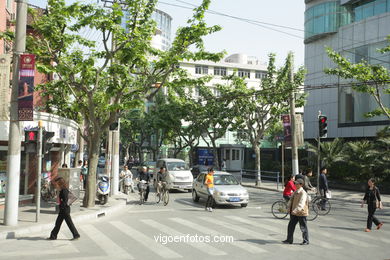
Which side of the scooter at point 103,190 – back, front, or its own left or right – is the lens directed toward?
front

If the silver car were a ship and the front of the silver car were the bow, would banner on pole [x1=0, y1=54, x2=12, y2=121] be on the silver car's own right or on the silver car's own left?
on the silver car's own right

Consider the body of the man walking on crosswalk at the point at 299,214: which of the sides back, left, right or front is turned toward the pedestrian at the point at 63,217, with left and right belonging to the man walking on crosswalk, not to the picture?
front

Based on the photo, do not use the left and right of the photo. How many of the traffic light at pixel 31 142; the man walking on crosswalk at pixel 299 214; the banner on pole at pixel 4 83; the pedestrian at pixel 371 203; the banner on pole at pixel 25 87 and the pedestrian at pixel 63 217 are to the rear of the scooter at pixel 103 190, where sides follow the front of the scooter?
0

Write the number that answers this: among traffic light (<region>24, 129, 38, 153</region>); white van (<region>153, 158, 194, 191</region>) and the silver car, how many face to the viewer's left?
0

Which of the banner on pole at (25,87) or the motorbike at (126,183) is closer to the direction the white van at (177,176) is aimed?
the banner on pole

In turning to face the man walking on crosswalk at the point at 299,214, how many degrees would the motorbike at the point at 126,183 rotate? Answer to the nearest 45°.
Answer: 0° — it already faces them

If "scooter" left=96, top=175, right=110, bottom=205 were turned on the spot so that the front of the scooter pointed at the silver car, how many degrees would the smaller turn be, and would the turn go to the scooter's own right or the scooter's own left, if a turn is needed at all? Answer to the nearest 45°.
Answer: approximately 90° to the scooter's own left

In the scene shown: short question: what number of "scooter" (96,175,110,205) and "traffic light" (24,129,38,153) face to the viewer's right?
0

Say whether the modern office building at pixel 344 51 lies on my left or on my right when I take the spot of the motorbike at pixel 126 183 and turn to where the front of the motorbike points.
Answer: on my left

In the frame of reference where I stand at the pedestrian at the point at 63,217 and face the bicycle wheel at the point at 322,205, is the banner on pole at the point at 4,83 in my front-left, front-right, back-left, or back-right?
back-left

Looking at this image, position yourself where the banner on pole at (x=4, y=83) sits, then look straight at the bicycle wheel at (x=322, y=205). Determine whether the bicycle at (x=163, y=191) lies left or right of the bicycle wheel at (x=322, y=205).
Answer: left

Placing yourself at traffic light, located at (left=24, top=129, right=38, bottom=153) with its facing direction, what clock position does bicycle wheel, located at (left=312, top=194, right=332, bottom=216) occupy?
The bicycle wheel is roughly at 9 o'clock from the traffic light.
